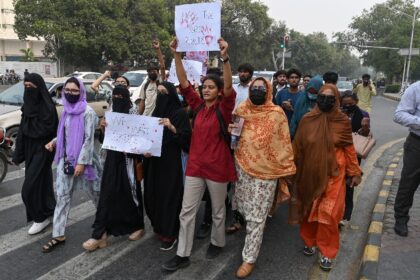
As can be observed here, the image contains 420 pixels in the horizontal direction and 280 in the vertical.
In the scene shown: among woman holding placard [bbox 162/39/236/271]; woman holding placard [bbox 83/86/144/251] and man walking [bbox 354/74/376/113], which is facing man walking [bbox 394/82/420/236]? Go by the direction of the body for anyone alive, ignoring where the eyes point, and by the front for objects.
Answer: man walking [bbox 354/74/376/113]

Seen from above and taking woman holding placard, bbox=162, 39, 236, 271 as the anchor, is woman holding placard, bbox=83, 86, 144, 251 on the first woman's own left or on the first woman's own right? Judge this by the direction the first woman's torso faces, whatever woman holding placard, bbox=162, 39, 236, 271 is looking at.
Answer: on the first woman's own right

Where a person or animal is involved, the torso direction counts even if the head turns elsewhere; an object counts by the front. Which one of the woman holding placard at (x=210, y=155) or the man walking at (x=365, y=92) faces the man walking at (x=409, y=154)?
the man walking at (x=365, y=92)

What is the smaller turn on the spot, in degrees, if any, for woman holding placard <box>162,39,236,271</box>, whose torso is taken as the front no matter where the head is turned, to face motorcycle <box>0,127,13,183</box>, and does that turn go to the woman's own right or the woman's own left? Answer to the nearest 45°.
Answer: approximately 90° to the woman's own right

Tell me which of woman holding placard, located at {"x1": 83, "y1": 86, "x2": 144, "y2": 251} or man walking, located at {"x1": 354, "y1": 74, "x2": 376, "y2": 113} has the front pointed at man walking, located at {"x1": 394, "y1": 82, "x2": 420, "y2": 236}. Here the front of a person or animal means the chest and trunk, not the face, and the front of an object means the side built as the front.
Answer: man walking, located at {"x1": 354, "y1": 74, "x2": 376, "y2": 113}

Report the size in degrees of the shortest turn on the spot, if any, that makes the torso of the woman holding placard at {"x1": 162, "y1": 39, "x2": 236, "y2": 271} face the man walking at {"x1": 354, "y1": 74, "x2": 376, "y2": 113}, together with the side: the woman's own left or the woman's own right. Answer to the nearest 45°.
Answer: approximately 180°

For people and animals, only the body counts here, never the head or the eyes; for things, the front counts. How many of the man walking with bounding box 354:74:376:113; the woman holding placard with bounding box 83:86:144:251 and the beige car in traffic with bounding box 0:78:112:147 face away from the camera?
0

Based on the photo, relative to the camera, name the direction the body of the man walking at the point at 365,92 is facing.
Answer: toward the camera

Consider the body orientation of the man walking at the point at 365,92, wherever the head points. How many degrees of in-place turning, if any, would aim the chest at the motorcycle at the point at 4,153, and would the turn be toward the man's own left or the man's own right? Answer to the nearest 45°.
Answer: approximately 45° to the man's own right

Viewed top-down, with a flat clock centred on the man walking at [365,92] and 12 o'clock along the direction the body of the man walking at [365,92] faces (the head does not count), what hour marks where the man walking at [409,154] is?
the man walking at [409,154] is roughly at 12 o'clock from the man walking at [365,92].

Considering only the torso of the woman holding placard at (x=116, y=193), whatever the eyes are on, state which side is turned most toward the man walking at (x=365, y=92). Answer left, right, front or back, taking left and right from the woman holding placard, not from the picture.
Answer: back
